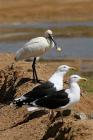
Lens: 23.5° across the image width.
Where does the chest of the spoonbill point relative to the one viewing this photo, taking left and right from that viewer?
facing to the right of the viewer

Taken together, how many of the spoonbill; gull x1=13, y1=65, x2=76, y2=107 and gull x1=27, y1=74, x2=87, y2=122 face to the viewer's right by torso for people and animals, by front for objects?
3

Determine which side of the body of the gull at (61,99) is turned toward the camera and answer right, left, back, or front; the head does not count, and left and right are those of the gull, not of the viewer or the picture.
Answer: right

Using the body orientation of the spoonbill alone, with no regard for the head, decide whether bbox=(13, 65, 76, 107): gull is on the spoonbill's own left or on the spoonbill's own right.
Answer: on the spoonbill's own right

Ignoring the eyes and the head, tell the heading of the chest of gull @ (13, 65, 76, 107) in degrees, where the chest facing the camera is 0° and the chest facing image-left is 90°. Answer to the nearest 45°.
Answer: approximately 270°

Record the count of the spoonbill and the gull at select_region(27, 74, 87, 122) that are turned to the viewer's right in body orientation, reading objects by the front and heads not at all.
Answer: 2

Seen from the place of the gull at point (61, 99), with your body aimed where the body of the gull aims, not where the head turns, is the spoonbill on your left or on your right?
on your left

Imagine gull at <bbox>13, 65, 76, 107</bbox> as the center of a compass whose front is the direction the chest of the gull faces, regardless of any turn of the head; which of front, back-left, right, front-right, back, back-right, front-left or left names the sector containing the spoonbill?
left
